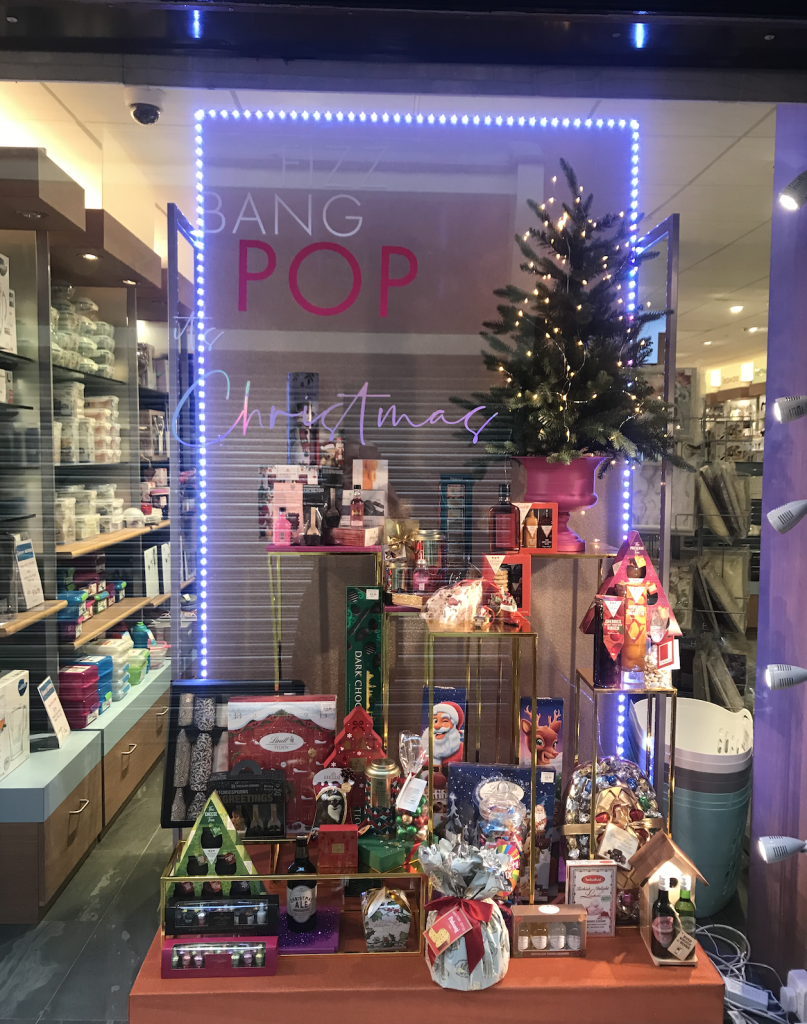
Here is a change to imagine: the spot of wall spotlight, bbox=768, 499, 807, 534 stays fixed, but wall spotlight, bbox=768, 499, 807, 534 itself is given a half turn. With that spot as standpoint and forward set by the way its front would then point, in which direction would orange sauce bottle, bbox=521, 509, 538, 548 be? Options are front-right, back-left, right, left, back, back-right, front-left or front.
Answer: back

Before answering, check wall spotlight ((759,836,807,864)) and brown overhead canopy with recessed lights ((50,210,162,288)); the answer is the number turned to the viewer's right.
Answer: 1

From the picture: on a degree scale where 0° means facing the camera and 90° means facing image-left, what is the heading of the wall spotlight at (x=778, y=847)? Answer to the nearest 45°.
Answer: approximately 90°

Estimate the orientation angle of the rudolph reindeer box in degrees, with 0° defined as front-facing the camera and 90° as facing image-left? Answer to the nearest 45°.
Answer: approximately 0°

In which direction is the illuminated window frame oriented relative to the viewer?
toward the camera

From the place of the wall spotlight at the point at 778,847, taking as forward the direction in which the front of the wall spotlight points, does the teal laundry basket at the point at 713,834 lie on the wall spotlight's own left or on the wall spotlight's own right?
on the wall spotlight's own right

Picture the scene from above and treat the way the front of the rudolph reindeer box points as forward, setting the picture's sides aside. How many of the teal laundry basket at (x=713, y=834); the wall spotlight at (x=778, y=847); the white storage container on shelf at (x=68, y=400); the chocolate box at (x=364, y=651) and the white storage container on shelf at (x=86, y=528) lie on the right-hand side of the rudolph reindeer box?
3

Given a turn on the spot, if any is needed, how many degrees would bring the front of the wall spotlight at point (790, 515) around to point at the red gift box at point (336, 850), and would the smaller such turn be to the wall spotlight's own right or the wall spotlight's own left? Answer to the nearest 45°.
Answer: approximately 45° to the wall spotlight's own left

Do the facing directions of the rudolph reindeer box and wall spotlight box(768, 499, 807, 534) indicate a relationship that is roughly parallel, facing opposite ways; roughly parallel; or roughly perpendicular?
roughly perpendicular

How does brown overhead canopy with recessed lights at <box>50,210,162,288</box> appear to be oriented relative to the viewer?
to the viewer's right

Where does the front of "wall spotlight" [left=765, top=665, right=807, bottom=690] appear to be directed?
to the viewer's left

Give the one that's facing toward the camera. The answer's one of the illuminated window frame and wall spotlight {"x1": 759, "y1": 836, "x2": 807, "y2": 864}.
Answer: the illuminated window frame

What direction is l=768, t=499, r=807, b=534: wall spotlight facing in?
to the viewer's left

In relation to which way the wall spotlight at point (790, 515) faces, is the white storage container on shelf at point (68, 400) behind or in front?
in front

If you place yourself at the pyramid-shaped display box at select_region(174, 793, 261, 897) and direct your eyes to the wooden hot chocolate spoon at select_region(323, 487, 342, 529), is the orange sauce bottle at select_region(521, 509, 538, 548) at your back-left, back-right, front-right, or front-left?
front-right

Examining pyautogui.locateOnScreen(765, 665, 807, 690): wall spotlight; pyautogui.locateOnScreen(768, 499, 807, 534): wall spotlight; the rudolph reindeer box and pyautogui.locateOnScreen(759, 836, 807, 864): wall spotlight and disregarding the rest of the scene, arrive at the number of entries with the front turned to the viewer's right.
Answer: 0
